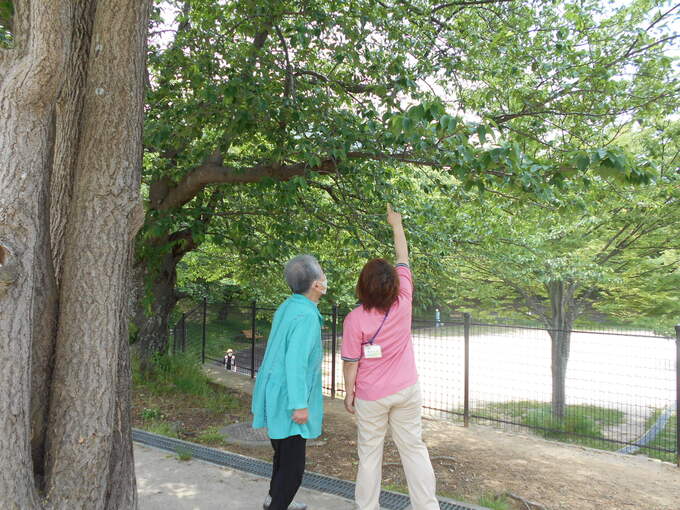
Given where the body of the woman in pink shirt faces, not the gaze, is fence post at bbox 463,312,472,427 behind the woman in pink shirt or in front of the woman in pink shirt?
in front

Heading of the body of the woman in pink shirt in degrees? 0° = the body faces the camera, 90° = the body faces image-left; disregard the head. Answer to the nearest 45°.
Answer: approximately 180°

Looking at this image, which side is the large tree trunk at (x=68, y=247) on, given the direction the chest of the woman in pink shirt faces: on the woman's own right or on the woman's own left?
on the woman's own left

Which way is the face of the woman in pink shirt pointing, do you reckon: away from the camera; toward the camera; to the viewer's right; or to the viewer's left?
away from the camera
